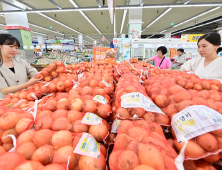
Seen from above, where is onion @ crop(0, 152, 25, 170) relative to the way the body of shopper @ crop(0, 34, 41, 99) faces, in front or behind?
in front

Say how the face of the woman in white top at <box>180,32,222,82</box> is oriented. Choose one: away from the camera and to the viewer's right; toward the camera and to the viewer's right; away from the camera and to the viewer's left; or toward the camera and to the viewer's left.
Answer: toward the camera and to the viewer's left

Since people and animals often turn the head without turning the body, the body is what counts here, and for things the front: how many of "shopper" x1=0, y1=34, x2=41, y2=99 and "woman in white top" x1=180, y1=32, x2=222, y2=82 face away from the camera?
0

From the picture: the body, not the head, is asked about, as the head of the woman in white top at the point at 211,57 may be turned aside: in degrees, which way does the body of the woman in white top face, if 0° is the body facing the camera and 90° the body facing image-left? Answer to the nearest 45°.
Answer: approximately 45°

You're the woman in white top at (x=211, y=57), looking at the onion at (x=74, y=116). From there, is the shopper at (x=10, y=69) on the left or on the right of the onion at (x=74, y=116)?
right

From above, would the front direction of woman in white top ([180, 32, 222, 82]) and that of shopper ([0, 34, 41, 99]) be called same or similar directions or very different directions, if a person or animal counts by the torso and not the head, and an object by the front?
very different directions

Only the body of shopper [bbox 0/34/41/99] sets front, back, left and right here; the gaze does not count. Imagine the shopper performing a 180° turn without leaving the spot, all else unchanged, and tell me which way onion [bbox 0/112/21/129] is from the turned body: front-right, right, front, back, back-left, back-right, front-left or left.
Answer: back-left

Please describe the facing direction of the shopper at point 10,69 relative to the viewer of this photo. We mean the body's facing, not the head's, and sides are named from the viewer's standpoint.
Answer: facing the viewer and to the right of the viewer

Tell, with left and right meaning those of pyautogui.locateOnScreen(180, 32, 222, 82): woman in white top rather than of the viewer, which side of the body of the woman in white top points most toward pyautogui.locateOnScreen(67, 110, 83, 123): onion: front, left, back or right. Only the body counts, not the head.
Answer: front

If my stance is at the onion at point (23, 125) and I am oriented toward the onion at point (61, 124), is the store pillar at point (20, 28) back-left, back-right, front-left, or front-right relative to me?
back-left

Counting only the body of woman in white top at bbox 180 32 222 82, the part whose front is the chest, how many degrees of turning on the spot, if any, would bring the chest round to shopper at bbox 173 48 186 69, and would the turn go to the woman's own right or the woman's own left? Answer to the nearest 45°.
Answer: approximately 135° to the woman's own right

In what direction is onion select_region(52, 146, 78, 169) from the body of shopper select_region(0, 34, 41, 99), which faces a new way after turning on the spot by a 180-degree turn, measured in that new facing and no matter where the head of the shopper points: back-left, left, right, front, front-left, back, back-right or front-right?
back-left

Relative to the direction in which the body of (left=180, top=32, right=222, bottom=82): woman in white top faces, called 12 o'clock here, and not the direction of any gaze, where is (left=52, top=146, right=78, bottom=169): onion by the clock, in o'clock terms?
The onion is roughly at 11 o'clock from the woman in white top.

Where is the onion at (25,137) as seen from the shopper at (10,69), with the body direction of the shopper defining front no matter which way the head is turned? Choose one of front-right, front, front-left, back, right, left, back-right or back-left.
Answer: front-right

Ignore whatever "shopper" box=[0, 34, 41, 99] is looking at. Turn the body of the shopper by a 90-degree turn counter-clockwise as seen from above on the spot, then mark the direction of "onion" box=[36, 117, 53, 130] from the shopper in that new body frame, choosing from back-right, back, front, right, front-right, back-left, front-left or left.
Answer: back-right
